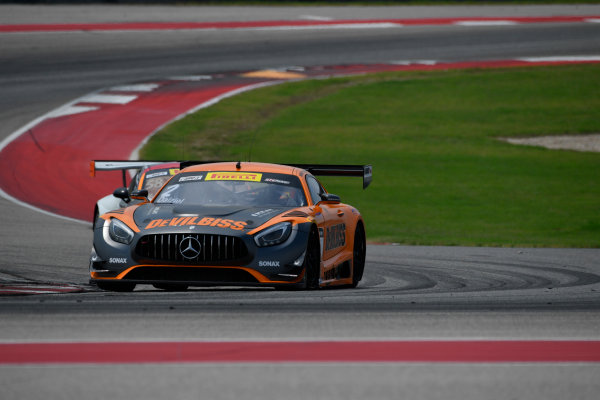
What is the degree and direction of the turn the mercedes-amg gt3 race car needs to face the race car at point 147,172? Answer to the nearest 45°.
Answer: approximately 180°

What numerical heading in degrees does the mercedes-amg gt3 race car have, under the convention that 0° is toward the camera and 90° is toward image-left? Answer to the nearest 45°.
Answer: approximately 0°
